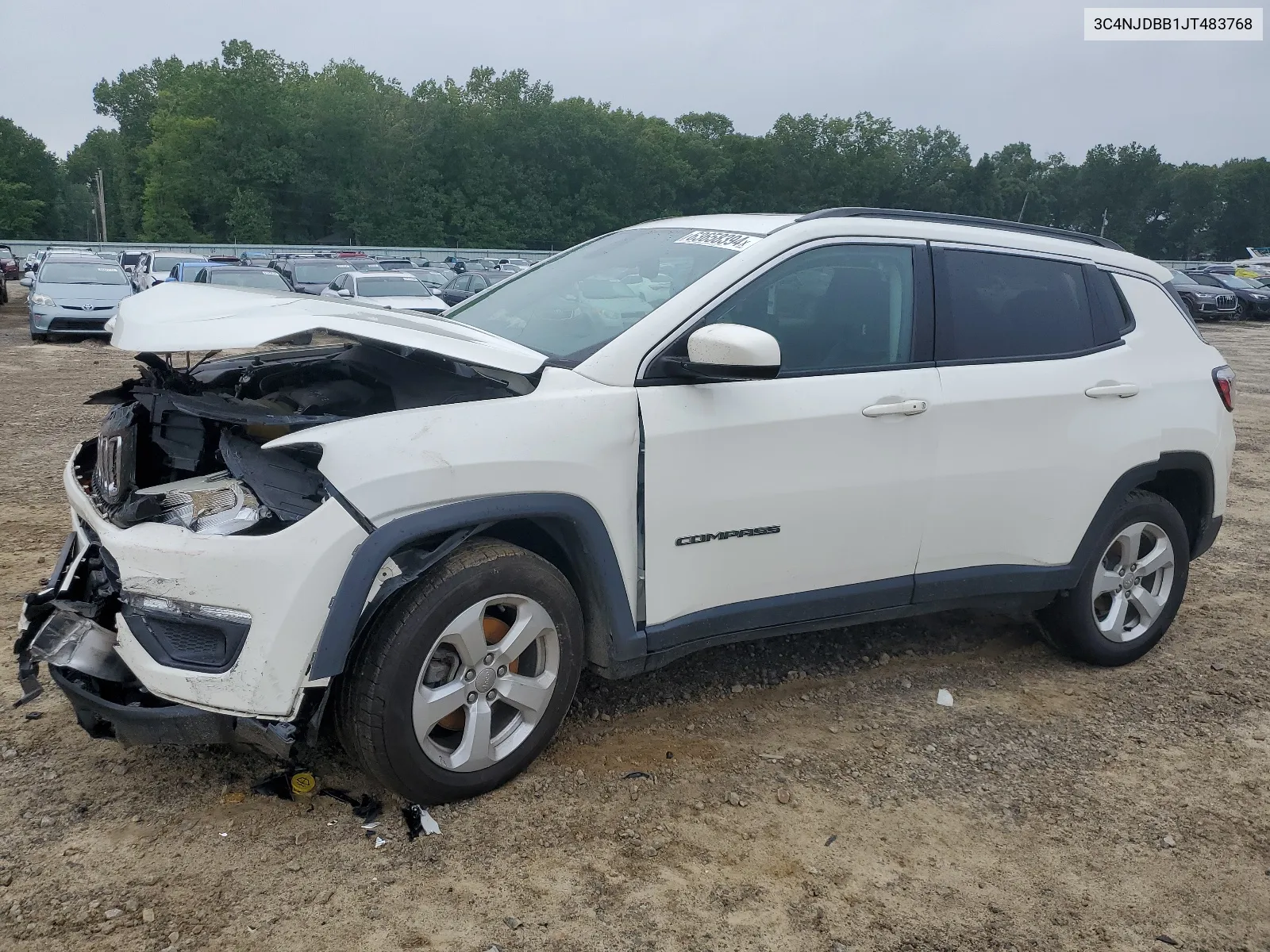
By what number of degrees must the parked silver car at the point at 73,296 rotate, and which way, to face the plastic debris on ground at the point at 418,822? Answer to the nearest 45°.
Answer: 0° — it already faces it

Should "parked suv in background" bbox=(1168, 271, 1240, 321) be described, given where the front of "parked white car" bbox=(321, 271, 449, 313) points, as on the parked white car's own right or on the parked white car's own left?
on the parked white car's own left

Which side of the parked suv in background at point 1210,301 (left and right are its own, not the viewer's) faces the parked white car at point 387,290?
right

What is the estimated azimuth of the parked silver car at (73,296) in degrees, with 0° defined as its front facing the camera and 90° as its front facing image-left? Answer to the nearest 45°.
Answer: approximately 0°

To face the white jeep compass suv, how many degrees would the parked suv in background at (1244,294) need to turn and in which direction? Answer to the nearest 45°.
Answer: approximately 45° to its right

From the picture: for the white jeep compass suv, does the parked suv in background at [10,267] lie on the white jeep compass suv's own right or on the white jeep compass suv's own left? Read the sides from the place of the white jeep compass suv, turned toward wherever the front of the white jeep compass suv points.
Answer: on the white jeep compass suv's own right

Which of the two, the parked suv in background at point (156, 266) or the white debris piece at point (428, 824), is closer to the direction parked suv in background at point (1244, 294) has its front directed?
the white debris piece

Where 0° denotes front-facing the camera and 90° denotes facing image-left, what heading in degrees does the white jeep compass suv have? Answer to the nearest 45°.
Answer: approximately 45°

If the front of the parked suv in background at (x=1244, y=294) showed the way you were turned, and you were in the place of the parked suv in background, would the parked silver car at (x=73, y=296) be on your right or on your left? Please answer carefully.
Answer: on your right
